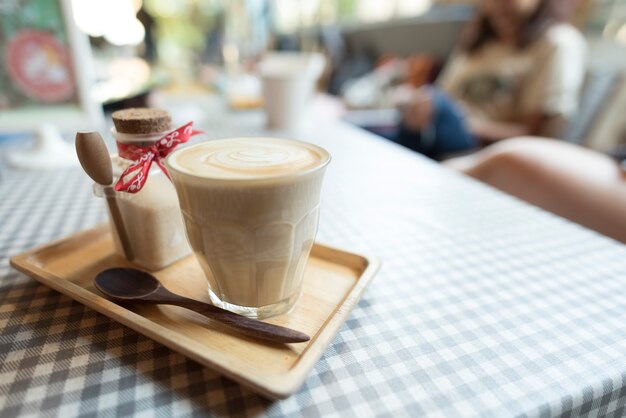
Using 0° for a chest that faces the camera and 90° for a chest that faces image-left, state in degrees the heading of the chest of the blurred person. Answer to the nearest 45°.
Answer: approximately 45°

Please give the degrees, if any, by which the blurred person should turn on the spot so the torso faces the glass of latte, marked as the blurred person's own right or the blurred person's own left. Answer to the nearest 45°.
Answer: approximately 45° to the blurred person's own left

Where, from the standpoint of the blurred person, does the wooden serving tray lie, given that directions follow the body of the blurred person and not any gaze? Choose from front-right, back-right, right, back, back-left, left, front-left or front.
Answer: front-left

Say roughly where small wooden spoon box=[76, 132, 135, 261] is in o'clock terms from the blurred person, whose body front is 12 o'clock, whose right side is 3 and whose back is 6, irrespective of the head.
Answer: The small wooden spoon is roughly at 11 o'clock from the blurred person.

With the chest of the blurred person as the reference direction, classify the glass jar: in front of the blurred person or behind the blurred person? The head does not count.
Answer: in front

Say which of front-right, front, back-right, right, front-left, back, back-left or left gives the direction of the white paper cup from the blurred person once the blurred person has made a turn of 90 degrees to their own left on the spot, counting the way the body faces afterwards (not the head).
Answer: right

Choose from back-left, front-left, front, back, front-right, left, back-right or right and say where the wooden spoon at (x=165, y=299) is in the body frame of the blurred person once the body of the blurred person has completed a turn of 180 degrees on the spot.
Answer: back-right
